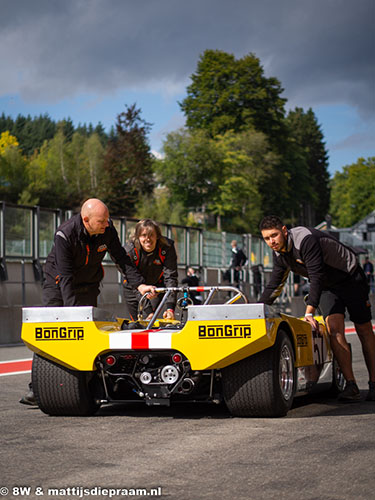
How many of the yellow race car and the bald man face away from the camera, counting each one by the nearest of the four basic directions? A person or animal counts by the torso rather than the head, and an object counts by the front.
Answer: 1

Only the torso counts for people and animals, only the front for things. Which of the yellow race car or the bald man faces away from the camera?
the yellow race car

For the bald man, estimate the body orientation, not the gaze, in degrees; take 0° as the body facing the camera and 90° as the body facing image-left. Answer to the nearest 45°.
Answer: approximately 315°

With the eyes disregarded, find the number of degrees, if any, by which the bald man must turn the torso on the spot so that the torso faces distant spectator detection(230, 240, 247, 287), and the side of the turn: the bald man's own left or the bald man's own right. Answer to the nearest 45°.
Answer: approximately 135° to the bald man's own left

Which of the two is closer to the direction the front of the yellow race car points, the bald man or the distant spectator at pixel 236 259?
the distant spectator

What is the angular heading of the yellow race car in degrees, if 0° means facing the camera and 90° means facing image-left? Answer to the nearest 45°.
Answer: approximately 180°

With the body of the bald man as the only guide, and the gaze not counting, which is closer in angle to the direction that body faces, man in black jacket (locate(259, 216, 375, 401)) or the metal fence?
the man in black jacket

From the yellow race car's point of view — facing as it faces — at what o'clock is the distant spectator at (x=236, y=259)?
The distant spectator is roughly at 12 o'clock from the yellow race car.

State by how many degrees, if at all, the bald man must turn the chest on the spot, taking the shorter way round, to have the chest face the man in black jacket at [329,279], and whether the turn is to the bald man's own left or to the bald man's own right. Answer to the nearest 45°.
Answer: approximately 45° to the bald man's own left
